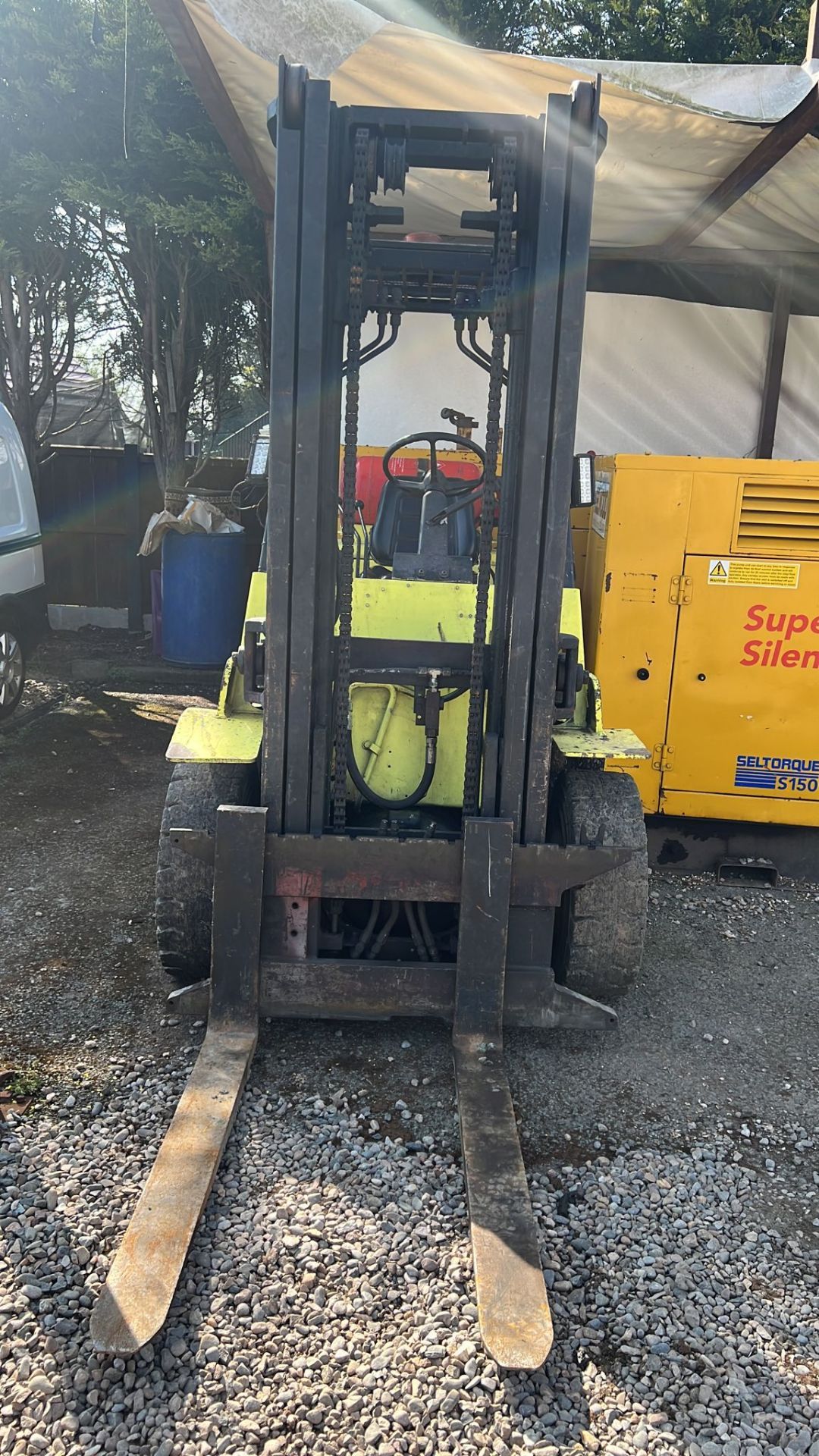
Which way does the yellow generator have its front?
toward the camera

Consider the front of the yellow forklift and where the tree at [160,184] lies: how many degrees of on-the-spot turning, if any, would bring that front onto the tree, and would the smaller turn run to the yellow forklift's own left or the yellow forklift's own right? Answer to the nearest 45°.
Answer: approximately 180°

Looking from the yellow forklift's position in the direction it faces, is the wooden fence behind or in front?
behind

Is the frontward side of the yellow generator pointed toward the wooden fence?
no

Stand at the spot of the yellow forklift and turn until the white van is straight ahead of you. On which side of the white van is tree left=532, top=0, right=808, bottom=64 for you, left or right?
right

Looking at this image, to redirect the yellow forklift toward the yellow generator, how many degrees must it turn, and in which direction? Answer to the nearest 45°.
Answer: approximately 135° to its left

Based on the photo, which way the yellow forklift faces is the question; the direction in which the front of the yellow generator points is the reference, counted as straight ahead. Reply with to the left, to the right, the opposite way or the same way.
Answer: the same way

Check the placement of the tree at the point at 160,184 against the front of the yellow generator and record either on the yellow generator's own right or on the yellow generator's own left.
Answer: on the yellow generator's own right

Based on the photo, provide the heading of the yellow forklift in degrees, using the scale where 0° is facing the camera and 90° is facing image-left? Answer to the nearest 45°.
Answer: approximately 0°
